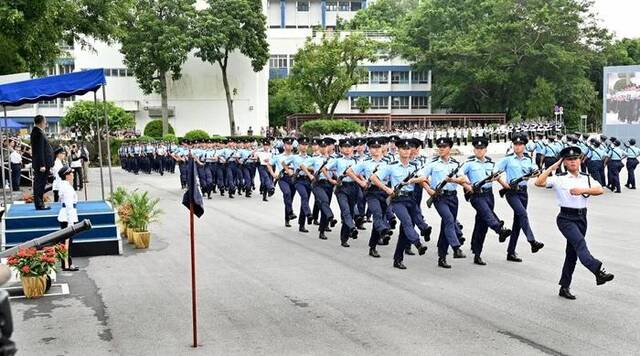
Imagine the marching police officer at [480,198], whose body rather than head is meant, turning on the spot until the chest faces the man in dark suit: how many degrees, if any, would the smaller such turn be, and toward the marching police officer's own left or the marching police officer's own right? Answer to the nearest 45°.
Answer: approximately 135° to the marching police officer's own right

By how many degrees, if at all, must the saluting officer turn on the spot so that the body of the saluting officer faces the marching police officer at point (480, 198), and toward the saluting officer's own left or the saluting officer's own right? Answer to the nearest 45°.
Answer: approximately 180°

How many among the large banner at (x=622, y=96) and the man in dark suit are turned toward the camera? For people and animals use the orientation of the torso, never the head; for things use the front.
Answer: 1

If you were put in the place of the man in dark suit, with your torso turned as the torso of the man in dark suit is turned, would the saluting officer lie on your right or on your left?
on your right

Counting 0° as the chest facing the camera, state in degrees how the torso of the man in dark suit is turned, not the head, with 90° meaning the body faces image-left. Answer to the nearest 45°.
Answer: approximately 270°

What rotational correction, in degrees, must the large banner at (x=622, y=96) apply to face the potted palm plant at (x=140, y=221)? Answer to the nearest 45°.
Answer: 0° — it already faces it

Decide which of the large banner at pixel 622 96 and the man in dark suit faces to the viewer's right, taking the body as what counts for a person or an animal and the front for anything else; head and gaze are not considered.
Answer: the man in dark suit
